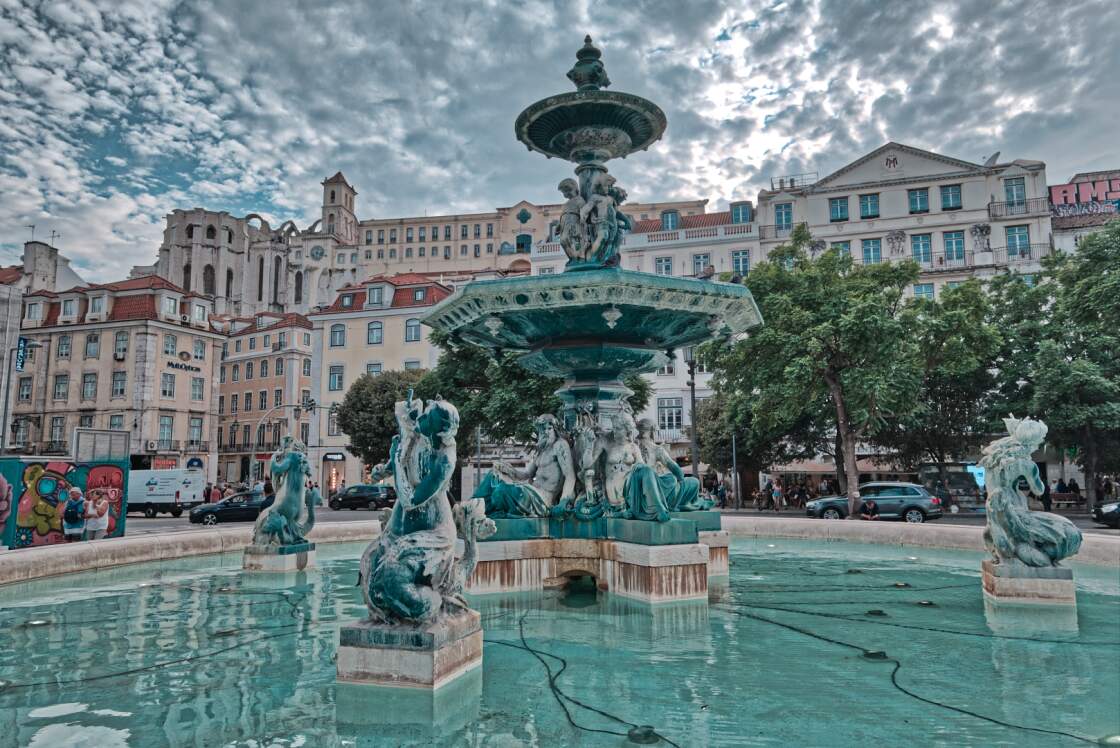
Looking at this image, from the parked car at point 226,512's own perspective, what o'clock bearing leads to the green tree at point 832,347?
The green tree is roughly at 7 o'clock from the parked car.

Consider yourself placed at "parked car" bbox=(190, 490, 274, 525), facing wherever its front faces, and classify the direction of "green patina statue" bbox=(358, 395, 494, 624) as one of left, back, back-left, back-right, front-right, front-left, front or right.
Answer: left

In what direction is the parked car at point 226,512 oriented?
to the viewer's left

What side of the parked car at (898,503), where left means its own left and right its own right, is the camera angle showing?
left

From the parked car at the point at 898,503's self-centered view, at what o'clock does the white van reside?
The white van is roughly at 12 o'clock from the parked car.

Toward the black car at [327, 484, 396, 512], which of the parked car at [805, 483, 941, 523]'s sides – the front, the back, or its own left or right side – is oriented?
front

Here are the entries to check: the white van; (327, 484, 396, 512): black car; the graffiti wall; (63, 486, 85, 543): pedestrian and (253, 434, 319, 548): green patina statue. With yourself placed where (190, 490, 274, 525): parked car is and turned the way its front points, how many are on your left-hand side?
3

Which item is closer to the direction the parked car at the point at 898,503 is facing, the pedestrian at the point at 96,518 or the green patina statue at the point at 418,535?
the pedestrian

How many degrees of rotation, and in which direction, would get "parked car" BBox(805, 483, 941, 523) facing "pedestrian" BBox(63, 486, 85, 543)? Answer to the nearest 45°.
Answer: approximately 45° to its left

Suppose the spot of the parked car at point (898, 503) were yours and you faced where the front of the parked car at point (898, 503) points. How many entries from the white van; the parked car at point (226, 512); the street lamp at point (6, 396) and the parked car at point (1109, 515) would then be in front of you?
3

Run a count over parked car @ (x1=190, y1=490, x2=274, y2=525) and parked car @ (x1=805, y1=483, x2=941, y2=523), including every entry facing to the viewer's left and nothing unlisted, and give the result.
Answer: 2

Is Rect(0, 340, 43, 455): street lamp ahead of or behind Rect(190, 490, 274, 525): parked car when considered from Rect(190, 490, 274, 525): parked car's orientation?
ahead

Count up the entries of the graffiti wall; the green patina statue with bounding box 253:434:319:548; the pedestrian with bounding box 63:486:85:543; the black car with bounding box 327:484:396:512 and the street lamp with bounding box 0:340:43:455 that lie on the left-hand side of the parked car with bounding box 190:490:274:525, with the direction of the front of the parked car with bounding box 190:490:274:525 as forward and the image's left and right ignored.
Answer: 3

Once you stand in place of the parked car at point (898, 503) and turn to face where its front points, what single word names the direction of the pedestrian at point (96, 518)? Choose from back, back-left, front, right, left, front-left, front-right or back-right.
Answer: front-left

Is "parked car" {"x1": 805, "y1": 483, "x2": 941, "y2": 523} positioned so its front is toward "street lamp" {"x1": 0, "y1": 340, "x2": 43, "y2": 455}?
yes
